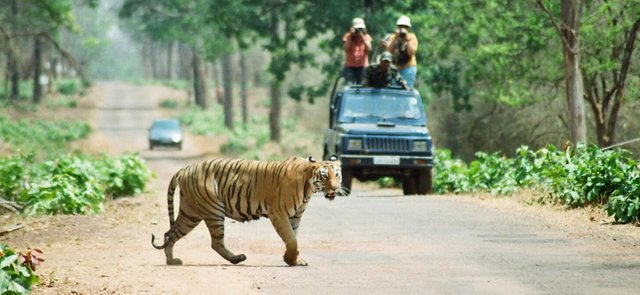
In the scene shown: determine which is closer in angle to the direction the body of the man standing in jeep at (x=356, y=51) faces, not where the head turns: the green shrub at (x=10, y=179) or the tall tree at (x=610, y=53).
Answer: the green shrub

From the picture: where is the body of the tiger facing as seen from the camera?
to the viewer's right

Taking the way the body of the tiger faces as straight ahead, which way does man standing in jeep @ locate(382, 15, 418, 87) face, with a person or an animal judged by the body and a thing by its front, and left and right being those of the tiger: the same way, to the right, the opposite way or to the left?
to the right

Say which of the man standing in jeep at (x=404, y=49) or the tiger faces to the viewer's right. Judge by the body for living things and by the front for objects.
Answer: the tiger

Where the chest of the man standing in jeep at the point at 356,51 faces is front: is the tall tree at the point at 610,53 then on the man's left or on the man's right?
on the man's left

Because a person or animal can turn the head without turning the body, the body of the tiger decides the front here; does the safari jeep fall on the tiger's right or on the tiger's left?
on the tiger's left
